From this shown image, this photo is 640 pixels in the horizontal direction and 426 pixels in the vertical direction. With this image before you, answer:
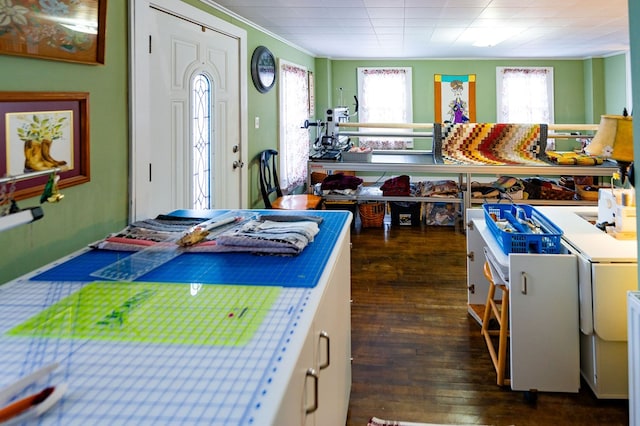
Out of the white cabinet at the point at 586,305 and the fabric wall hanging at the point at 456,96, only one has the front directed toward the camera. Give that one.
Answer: the fabric wall hanging

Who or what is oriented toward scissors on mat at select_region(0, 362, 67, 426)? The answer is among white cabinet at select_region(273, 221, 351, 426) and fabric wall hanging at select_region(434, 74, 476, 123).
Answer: the fabric wall hanging

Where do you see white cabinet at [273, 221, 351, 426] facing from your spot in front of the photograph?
facing to the right of the viewer

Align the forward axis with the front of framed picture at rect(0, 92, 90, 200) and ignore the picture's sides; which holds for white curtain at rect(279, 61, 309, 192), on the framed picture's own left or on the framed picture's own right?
on the framed picture's own left

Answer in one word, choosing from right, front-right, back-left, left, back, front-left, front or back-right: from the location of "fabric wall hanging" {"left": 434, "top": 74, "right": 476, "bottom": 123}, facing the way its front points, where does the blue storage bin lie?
front

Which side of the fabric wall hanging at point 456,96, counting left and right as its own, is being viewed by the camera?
front

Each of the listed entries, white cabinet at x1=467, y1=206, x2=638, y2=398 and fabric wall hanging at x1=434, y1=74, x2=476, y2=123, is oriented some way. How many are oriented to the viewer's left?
1

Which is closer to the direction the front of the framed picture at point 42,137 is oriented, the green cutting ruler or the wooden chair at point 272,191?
the green cutting ruler

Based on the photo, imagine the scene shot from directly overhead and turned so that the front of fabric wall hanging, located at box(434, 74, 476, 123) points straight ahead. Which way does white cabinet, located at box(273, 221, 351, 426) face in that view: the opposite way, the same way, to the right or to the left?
to the left

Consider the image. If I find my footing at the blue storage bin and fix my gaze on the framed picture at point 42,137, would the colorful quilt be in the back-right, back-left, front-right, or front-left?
back-right

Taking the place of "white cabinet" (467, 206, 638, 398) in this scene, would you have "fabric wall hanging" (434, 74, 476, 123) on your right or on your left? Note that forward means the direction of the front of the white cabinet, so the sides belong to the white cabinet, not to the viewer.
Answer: on your right

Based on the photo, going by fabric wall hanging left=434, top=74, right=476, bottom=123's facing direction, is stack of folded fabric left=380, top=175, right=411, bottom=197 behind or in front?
in front
